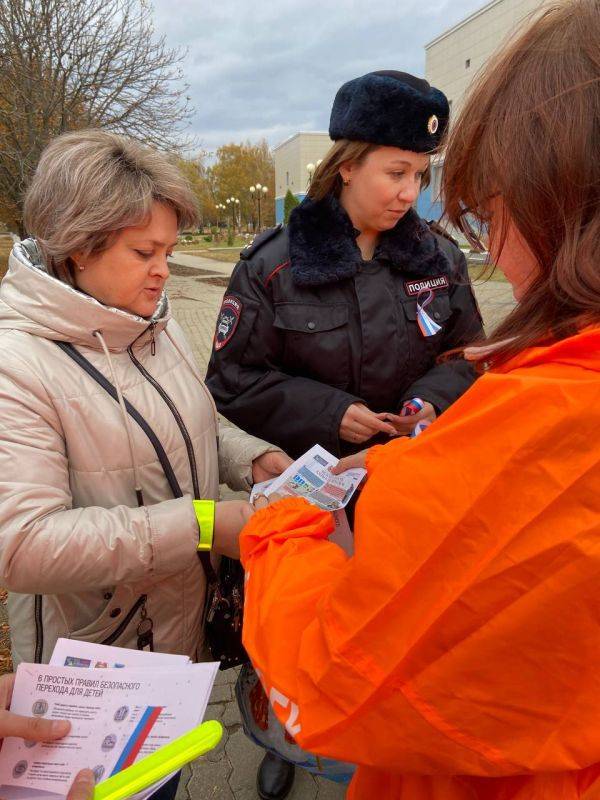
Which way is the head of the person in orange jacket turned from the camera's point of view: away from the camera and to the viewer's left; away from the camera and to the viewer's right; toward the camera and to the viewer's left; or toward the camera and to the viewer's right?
away from the camera and to the viewer's left

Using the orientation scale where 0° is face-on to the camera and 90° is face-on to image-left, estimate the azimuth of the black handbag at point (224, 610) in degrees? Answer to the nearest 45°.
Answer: approximately 270°

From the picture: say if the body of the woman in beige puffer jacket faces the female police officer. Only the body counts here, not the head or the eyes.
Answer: no

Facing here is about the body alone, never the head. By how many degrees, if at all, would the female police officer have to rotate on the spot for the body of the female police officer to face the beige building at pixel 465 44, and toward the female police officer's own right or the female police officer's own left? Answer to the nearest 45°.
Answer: approximately 135° to the female police officer's own left

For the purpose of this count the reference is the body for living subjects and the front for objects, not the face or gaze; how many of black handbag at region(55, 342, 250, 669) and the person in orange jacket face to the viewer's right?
1

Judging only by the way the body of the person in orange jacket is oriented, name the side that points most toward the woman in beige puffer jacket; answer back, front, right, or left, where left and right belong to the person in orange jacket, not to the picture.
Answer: front

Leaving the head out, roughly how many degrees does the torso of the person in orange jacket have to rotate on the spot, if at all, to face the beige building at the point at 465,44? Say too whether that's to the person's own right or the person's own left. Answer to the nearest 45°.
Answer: approximately 45° to the person's own right

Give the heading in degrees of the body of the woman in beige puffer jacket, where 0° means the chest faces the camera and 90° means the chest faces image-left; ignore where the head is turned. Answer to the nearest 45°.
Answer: approximately 315°

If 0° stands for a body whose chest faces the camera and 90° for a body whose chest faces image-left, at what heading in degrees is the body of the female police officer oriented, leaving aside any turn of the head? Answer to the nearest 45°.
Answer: approximately 315°

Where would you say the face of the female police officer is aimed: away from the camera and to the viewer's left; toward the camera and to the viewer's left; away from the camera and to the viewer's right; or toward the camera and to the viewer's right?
toward the camera and to the viewer's right
